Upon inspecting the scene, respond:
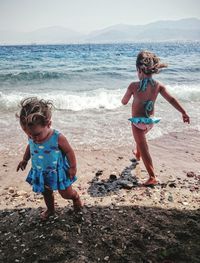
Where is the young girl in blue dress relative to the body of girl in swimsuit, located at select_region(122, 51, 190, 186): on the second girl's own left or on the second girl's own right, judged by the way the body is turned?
on the second girl's own left

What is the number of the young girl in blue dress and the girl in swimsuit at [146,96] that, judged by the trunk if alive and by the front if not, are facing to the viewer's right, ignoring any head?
0

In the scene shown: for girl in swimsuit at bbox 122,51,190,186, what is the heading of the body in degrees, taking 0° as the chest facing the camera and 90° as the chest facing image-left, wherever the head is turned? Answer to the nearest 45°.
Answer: approximately 135°
